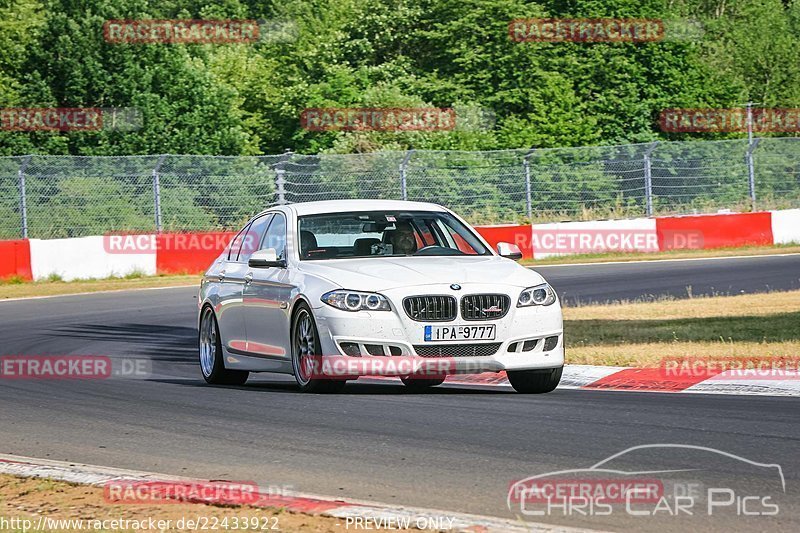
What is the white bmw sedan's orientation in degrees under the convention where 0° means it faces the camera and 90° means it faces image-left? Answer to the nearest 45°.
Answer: approximately 315°
